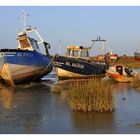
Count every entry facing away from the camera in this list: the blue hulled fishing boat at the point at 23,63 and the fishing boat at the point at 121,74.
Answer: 0

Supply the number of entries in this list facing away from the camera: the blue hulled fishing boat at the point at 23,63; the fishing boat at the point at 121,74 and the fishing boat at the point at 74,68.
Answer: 0

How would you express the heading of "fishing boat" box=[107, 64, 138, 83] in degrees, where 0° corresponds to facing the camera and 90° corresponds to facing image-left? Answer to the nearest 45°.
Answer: approximately 90°

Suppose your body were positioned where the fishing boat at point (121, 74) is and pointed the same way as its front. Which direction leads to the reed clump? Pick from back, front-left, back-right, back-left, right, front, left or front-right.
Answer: left

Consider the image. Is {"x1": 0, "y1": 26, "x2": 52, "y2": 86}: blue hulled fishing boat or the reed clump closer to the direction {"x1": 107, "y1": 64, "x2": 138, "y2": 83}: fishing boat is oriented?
the blue hulled fishing boat

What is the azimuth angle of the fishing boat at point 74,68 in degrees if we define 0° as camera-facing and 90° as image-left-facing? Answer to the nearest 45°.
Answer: approximately 45°

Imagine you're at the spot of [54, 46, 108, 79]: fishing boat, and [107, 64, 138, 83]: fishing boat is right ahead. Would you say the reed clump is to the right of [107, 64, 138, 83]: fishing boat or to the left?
right

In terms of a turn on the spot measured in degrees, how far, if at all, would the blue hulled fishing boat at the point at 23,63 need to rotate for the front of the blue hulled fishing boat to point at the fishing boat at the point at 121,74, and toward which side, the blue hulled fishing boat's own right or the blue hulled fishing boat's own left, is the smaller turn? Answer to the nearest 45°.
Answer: approximately 135° to the blue hulled fishing boat's own left

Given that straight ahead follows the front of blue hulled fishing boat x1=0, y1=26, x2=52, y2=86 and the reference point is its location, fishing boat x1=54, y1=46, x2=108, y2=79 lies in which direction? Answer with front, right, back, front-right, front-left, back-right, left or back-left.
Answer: back

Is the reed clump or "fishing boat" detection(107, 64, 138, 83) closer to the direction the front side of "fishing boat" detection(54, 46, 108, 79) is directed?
the reed clump

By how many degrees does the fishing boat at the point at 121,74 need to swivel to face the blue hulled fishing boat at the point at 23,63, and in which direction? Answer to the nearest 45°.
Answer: approximately 45° to its left

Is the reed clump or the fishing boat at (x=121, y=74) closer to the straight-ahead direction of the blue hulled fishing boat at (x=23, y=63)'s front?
the reed clump

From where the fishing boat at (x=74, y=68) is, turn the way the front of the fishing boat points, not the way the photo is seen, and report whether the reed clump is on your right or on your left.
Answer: on your left

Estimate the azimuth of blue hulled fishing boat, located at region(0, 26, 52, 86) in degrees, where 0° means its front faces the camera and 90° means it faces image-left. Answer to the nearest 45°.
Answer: approximately 45°

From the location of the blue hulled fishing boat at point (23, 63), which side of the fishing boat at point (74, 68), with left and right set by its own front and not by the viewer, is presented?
front
